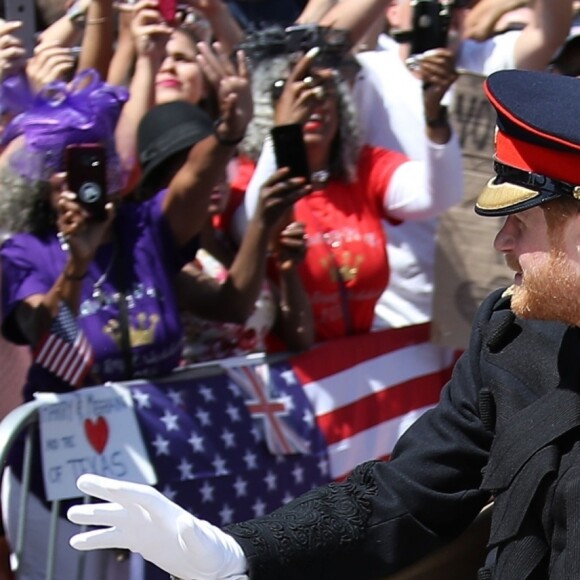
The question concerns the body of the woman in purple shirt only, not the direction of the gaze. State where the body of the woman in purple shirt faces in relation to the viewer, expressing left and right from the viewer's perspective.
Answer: facing the viewer and to the right of the viewer
